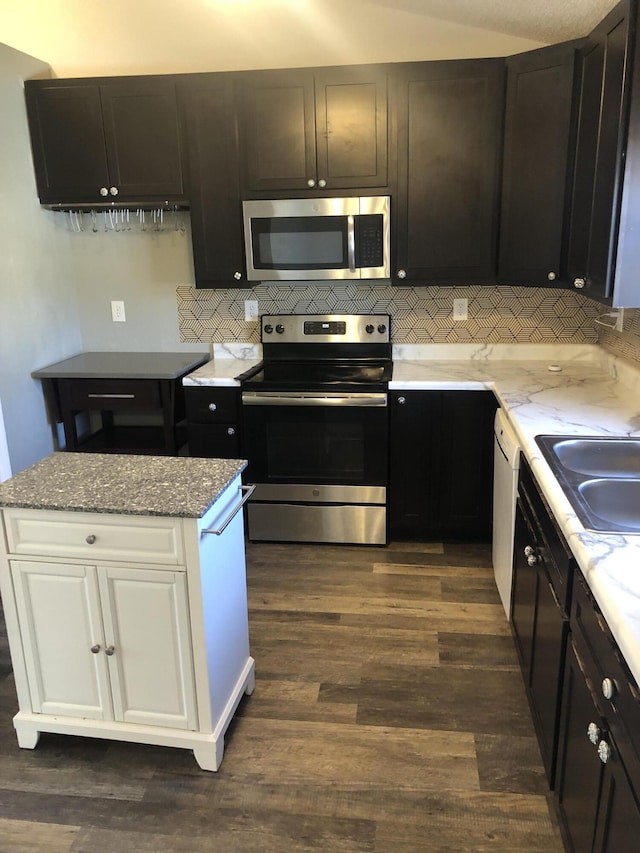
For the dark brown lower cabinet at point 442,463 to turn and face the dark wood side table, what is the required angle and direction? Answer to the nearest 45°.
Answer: approximately 90° to its right

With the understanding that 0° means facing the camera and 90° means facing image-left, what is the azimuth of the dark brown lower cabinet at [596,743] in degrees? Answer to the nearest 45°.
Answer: approximately 90°

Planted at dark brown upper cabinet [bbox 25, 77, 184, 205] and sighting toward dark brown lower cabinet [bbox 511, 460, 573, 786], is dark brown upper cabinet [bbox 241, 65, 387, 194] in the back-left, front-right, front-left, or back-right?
front-left

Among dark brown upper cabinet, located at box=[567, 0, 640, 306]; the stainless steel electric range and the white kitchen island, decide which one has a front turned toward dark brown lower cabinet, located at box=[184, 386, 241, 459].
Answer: the dark brown upper cabinet

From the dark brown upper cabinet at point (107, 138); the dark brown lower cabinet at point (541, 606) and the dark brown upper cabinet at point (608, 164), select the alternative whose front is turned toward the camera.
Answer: the dark brown upper cabinet at point (107, 138)

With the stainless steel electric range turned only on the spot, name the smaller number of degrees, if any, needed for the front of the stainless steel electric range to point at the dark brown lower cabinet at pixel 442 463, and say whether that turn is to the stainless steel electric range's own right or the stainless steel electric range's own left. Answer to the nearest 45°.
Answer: approximately 90° to the stainless steel electric range's own left

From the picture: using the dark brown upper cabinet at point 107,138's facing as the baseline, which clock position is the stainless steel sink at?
The stainless steel sink is roughly at 11 o'clock from the dark brown upper cabinet.

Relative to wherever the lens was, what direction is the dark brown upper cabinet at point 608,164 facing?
facing to the left of the viewer

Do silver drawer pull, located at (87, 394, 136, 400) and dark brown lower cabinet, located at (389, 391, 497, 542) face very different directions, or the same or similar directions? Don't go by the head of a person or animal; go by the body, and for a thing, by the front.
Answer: same or similar directions

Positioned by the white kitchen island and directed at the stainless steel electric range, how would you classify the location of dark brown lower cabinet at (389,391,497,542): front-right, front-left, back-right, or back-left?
front-right

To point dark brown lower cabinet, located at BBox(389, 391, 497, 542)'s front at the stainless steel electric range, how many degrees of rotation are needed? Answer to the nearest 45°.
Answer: approximately 90° to its right

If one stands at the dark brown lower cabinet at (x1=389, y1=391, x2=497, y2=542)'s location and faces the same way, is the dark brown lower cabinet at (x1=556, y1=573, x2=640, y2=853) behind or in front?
in front

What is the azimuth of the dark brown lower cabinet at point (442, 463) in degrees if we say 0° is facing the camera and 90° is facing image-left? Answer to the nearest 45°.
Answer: approximately 0°

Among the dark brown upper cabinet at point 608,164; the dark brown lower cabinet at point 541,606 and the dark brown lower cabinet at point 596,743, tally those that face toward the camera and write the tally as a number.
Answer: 0

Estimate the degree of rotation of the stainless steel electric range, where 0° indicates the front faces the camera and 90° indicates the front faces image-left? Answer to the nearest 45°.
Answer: approximately 0°

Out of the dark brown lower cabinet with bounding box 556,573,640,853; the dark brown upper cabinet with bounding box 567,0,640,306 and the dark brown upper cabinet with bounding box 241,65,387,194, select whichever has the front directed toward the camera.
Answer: the dark brown upper cabinet with bounding box 241,65,387,194

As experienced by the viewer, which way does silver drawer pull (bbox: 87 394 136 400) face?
facing the viewer
